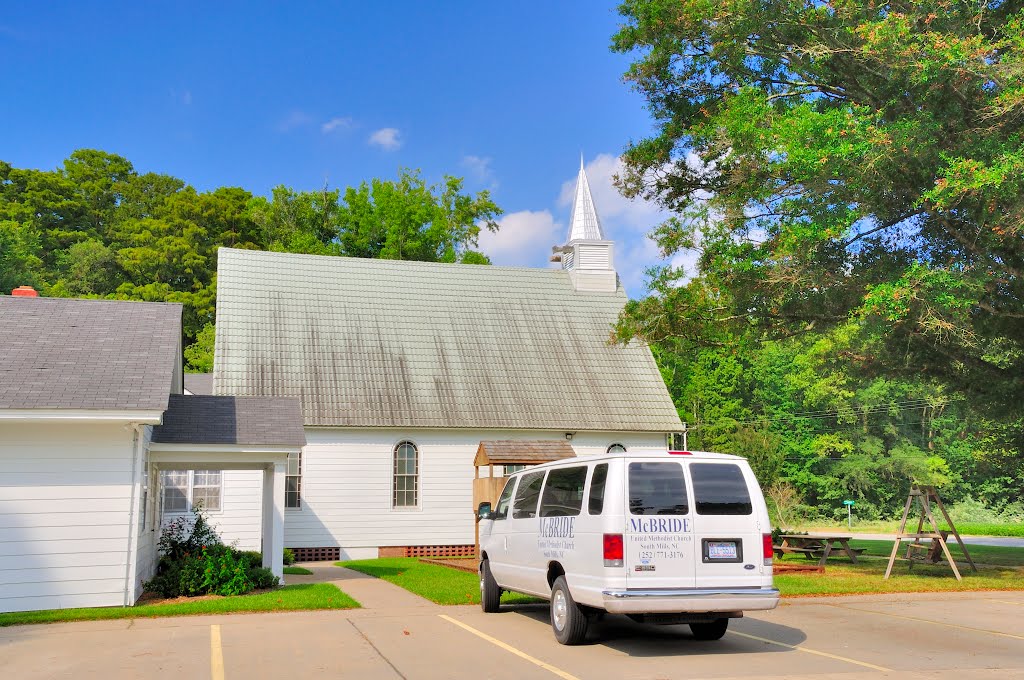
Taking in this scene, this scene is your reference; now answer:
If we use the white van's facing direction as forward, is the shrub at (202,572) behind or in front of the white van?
in front

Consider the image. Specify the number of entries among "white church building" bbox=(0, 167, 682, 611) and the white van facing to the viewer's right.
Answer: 1

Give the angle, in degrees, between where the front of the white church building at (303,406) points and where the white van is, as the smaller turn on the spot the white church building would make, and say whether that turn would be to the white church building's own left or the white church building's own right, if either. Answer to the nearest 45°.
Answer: approximately 90° to the white church building's own right

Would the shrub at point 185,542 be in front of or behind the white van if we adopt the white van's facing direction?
in front

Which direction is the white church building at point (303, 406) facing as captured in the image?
to the viewer's right

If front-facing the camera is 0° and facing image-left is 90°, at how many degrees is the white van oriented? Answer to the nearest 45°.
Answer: approximately 135°

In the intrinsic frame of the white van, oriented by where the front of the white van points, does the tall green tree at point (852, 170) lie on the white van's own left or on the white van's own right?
on the white van's own right

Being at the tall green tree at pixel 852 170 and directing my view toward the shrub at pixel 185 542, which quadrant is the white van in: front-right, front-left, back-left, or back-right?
front-left

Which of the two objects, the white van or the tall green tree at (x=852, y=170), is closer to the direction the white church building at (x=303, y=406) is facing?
the tall green tree

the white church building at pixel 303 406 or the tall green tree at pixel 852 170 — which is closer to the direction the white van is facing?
the white church building

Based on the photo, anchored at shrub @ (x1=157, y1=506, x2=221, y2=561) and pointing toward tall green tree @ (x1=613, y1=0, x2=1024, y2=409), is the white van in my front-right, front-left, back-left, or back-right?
front-right
